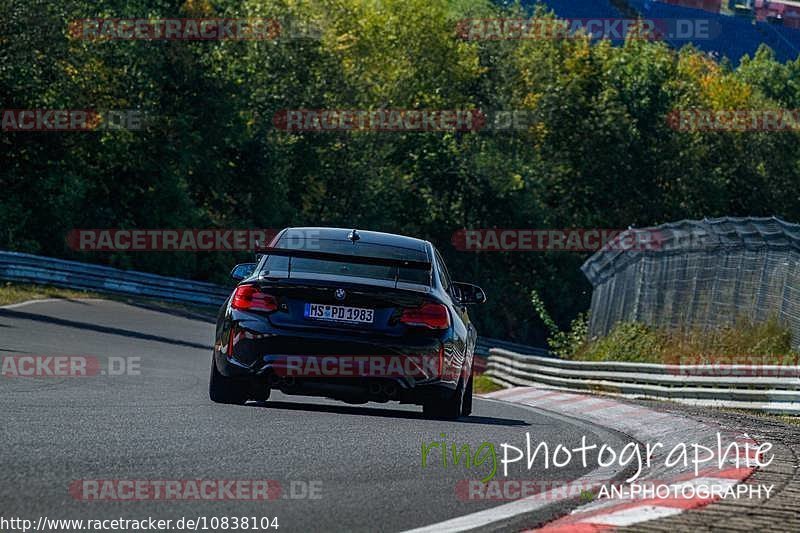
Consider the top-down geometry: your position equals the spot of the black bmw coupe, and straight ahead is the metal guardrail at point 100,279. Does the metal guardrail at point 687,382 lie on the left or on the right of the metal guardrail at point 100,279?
right

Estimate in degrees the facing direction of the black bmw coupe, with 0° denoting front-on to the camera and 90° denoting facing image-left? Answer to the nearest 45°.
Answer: approximately 180°

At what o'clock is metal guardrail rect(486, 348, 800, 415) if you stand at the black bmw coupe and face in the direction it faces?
The metal guardrail is roughly at 1 o'clock from the black bmw coupe.

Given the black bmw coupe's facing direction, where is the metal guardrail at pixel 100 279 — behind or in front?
in front

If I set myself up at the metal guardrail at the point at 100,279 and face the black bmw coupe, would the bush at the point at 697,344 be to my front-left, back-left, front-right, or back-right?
front-left

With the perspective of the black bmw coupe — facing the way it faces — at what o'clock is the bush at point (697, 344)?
The bush is roughly at 1 o'clock from the black bmw coupe.

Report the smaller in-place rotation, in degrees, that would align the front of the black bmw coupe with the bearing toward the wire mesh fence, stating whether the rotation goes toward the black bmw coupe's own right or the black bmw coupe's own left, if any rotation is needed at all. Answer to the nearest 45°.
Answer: approximately 45° to the black bmw coupe's own right
